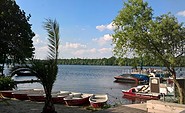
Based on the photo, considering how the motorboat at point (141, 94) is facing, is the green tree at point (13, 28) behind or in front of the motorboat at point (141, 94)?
in front

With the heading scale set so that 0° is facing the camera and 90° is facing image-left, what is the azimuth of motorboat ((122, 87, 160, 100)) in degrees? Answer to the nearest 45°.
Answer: approximately 90°

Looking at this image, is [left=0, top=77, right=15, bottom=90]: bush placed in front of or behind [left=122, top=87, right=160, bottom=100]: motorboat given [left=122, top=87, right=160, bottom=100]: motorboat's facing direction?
in front

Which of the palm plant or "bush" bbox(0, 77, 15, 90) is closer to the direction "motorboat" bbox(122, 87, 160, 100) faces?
the bush
